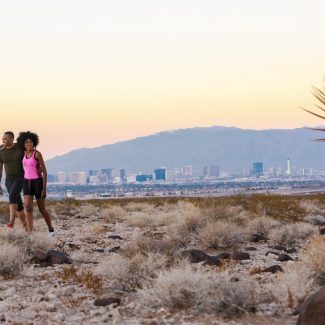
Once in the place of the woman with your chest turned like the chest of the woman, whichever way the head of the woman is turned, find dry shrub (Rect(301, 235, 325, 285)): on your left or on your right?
on your left

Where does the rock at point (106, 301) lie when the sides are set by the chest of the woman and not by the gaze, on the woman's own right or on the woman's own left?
on the woman's own left

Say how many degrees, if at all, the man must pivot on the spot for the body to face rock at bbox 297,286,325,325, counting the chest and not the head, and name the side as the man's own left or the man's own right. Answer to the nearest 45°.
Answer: approximately 45° to the man's own left

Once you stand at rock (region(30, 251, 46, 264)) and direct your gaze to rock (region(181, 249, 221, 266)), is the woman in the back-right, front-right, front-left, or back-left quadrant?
back-left

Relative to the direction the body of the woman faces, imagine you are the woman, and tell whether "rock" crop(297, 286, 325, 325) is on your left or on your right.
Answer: on your left

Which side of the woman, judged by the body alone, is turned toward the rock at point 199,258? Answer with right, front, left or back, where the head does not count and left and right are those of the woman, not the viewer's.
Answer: left

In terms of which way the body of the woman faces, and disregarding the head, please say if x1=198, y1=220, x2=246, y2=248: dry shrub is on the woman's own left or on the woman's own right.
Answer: on the woman's own left

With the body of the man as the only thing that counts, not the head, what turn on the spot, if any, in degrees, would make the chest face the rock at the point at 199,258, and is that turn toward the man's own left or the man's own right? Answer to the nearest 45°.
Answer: approximately 90° to the man's own left

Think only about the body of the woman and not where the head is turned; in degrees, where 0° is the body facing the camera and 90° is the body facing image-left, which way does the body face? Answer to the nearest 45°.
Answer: approximately 45°

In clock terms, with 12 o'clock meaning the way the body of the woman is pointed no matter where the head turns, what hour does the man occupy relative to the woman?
The man is roughly at 3 o'clock from the woman.
